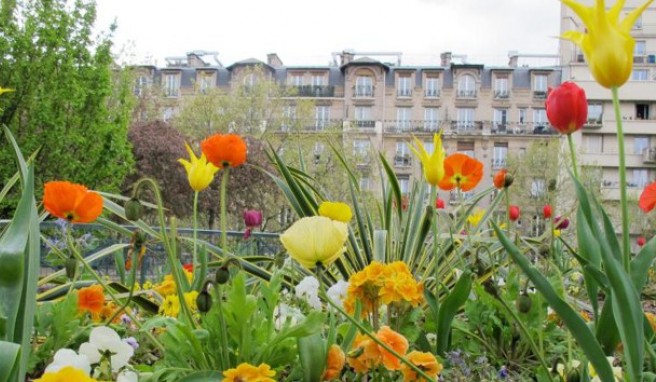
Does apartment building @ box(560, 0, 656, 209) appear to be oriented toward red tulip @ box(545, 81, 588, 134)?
yes

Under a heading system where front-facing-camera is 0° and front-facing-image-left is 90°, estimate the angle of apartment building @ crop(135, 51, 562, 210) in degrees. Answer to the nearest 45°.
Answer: approximately 0°

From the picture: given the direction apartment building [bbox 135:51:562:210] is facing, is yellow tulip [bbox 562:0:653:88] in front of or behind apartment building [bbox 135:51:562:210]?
in front

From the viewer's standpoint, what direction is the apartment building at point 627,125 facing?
toward the camera

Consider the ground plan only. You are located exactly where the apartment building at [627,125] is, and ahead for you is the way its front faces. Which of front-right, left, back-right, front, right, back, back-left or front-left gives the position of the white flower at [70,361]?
front

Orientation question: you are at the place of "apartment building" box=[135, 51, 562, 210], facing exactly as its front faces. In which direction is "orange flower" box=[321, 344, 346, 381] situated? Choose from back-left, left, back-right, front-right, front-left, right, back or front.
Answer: front

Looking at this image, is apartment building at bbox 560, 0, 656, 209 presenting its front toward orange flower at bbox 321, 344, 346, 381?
yes

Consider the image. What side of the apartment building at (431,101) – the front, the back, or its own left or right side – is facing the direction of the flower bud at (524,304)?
front

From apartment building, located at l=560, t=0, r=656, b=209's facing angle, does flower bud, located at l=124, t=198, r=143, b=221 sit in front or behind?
in front

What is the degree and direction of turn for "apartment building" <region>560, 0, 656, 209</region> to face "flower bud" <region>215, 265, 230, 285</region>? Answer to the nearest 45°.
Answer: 0° — it already faces it

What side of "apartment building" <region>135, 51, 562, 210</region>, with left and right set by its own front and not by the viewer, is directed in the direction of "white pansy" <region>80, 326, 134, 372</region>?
front

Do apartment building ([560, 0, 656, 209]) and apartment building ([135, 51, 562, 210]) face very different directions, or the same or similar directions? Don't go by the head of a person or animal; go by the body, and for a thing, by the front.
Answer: same or similar directions

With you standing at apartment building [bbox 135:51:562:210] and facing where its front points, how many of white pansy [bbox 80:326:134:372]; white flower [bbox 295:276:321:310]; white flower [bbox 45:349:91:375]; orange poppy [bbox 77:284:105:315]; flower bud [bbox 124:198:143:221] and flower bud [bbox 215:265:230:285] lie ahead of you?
6

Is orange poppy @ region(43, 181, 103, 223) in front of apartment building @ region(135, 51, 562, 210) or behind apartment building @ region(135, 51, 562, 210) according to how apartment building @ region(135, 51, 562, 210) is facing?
in front

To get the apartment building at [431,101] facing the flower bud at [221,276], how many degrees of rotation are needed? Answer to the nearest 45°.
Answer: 0° — it already faces it

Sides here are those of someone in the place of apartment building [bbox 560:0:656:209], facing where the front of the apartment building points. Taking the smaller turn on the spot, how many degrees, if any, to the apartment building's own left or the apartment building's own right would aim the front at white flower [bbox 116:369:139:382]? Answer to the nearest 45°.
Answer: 0° — it already faces it

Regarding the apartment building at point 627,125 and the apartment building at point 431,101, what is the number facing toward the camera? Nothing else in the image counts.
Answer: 2

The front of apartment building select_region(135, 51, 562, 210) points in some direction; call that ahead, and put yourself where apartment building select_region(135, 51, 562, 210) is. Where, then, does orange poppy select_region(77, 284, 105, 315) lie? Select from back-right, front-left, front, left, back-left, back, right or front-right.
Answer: front

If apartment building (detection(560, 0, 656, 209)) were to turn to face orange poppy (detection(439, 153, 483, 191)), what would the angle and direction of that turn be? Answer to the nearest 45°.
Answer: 0° — it already faces it
